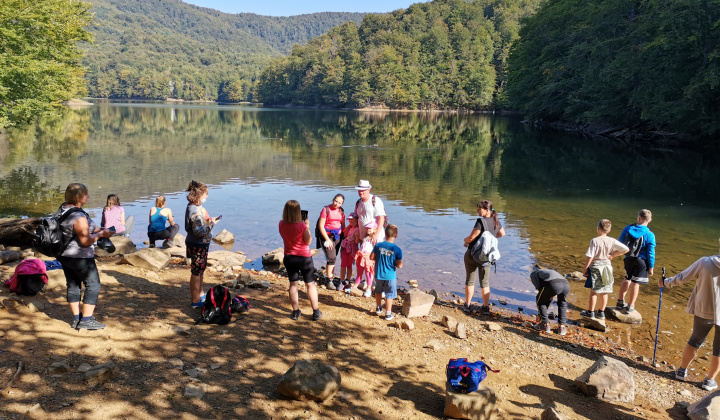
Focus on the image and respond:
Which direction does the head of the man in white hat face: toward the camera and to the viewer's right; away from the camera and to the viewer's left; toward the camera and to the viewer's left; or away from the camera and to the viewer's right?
toward the camera and to the viewer's left

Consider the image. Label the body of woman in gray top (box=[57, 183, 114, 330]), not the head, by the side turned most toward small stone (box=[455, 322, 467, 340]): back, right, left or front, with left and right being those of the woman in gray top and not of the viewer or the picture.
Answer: front

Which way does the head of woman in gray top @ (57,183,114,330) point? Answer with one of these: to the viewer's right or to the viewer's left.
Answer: to the viewer's right

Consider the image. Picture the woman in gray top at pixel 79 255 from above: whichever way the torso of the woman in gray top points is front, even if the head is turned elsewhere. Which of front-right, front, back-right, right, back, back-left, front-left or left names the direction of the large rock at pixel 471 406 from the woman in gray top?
front-right

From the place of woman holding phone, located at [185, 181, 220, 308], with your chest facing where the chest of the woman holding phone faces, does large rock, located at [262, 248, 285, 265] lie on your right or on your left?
on your left

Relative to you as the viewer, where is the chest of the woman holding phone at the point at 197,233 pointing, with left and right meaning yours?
facing to the right of the viewer

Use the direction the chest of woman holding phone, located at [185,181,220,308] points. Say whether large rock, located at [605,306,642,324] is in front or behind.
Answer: in front

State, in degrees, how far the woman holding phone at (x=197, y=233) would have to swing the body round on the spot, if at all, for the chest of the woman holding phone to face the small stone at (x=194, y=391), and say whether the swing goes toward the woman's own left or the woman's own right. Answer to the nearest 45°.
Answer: approximately 90° to the woman's own right

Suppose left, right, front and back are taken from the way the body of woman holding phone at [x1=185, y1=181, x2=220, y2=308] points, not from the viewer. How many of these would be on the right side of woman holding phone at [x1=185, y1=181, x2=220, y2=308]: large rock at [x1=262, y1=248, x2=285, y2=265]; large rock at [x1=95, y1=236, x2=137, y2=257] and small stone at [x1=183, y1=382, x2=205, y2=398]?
1

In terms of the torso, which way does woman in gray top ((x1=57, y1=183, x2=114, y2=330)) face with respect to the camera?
to the viewer's right

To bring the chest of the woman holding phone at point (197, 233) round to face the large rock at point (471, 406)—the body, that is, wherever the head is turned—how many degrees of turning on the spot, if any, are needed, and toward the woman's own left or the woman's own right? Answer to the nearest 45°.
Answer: approximately 45° to the woman's own right

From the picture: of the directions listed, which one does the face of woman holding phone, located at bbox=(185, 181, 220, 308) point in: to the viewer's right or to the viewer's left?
to the viewer's right

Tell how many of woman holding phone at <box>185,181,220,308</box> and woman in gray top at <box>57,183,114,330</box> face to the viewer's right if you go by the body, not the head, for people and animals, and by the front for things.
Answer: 2

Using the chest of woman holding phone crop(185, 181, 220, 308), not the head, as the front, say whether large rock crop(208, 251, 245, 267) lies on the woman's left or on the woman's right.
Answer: on the woman's left
